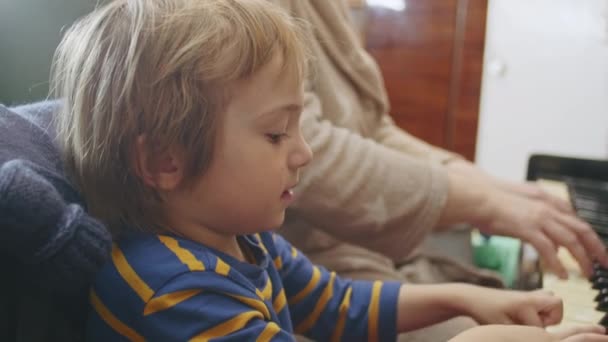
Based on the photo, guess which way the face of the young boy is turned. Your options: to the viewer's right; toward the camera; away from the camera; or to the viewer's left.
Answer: to the viewer's right

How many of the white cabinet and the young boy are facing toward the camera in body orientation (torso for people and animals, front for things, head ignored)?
1

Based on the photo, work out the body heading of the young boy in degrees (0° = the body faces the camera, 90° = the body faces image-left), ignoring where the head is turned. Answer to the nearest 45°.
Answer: approximately 270°

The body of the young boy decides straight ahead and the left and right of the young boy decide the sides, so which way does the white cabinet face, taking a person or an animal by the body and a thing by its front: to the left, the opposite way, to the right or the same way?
to the right

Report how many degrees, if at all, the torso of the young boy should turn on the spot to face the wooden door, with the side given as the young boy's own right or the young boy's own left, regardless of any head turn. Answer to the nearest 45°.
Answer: approximately 90° to the young boy's own left

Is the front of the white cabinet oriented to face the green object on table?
yes

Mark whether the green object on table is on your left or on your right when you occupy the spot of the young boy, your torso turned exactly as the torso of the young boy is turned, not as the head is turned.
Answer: on your left

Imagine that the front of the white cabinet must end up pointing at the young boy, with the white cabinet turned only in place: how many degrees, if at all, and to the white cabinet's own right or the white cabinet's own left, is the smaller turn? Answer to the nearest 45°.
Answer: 0° — it already faces them

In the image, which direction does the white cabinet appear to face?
toward the camera
